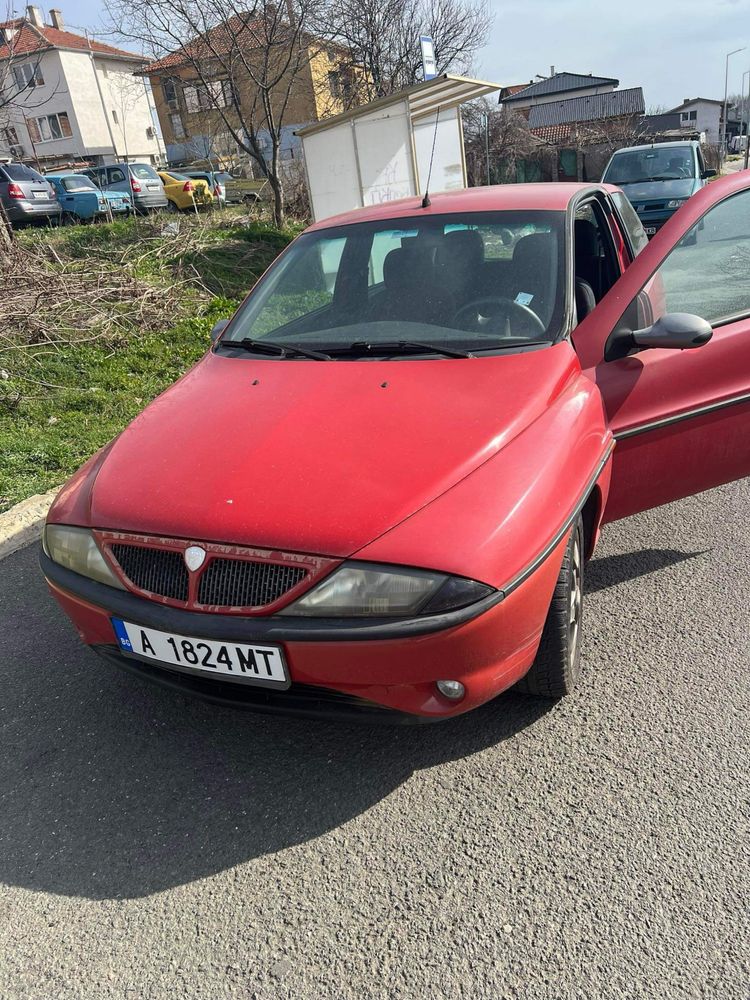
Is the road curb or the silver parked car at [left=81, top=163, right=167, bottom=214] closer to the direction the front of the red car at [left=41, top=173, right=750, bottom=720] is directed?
the road curb

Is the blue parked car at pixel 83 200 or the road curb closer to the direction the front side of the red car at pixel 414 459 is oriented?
the road curb

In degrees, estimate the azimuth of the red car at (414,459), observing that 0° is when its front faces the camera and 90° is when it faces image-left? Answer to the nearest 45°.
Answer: approximately 45°

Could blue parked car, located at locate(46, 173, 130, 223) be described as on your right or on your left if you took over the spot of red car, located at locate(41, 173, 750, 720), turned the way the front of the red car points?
on your right

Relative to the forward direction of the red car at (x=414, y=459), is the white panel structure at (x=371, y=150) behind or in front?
behind

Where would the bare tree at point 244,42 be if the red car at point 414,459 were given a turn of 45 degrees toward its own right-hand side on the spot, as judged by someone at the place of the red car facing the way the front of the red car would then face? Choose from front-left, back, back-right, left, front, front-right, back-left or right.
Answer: right

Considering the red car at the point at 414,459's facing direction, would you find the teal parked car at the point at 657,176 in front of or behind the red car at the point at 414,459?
behind

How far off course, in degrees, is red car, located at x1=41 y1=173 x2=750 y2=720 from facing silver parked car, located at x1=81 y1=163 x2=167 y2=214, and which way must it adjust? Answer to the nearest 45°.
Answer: approximately 135° to its right

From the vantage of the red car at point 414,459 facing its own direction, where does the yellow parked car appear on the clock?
The yellow parked car is roughly at 4 o'clock from the red car.

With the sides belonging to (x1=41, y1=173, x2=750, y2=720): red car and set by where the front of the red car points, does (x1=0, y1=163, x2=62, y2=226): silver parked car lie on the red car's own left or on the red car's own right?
on the red car's own right

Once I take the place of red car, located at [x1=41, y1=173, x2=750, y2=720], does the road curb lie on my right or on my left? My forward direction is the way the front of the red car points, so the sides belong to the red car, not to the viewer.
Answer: on my right
